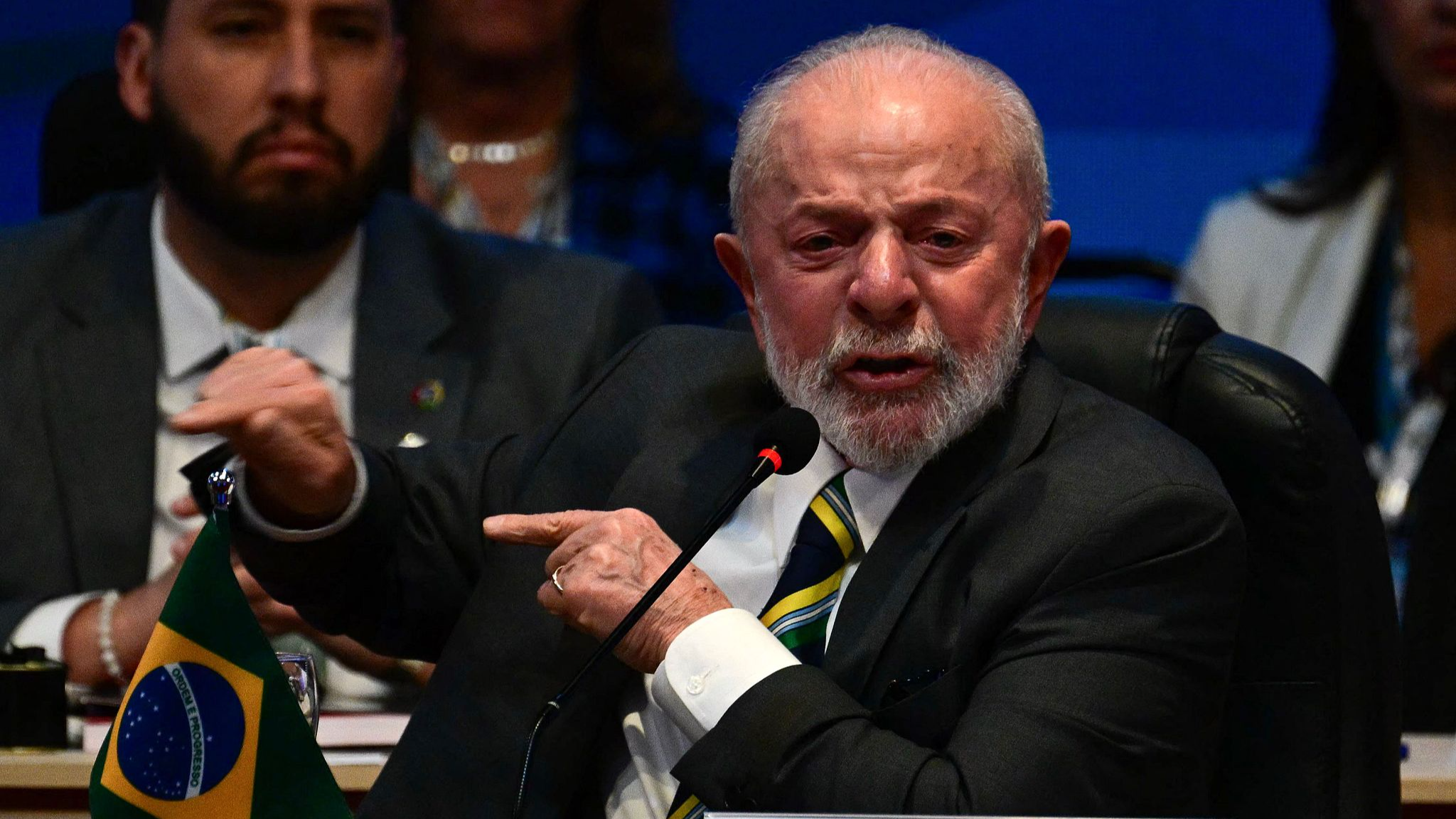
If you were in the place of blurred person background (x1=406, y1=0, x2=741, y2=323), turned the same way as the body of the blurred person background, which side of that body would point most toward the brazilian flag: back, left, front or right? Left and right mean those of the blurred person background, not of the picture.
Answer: front

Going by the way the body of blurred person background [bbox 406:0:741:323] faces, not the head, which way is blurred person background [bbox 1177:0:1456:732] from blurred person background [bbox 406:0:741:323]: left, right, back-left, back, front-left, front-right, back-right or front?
left

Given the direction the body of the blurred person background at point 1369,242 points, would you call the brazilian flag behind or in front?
in front

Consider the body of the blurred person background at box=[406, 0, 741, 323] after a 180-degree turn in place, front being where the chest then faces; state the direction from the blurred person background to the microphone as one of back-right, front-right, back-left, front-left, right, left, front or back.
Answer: back

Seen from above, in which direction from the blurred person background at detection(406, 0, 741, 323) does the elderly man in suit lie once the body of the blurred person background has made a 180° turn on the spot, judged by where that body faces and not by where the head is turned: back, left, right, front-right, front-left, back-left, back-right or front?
back

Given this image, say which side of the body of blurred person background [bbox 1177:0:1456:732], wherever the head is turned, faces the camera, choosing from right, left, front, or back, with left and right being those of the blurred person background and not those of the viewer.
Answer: front

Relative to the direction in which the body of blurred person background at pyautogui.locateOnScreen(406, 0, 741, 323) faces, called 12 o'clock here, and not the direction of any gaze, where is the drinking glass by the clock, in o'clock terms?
The drinking glass is roughly at 12 o'clock from the blurred person background.

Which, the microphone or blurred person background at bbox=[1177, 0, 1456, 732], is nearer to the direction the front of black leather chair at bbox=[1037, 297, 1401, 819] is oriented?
the microphone

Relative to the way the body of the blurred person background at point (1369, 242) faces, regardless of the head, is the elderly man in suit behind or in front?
in front

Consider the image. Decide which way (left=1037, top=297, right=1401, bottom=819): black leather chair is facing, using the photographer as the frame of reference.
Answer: facing the viewer and to the left of the viewer

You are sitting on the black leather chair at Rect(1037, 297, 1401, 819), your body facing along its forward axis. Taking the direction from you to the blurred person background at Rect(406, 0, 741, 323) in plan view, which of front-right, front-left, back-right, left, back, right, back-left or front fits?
right

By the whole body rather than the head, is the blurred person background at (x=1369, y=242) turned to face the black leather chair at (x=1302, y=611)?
yes

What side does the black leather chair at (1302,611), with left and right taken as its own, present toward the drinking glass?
front

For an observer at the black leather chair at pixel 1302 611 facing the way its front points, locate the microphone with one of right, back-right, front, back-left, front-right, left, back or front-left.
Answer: front
